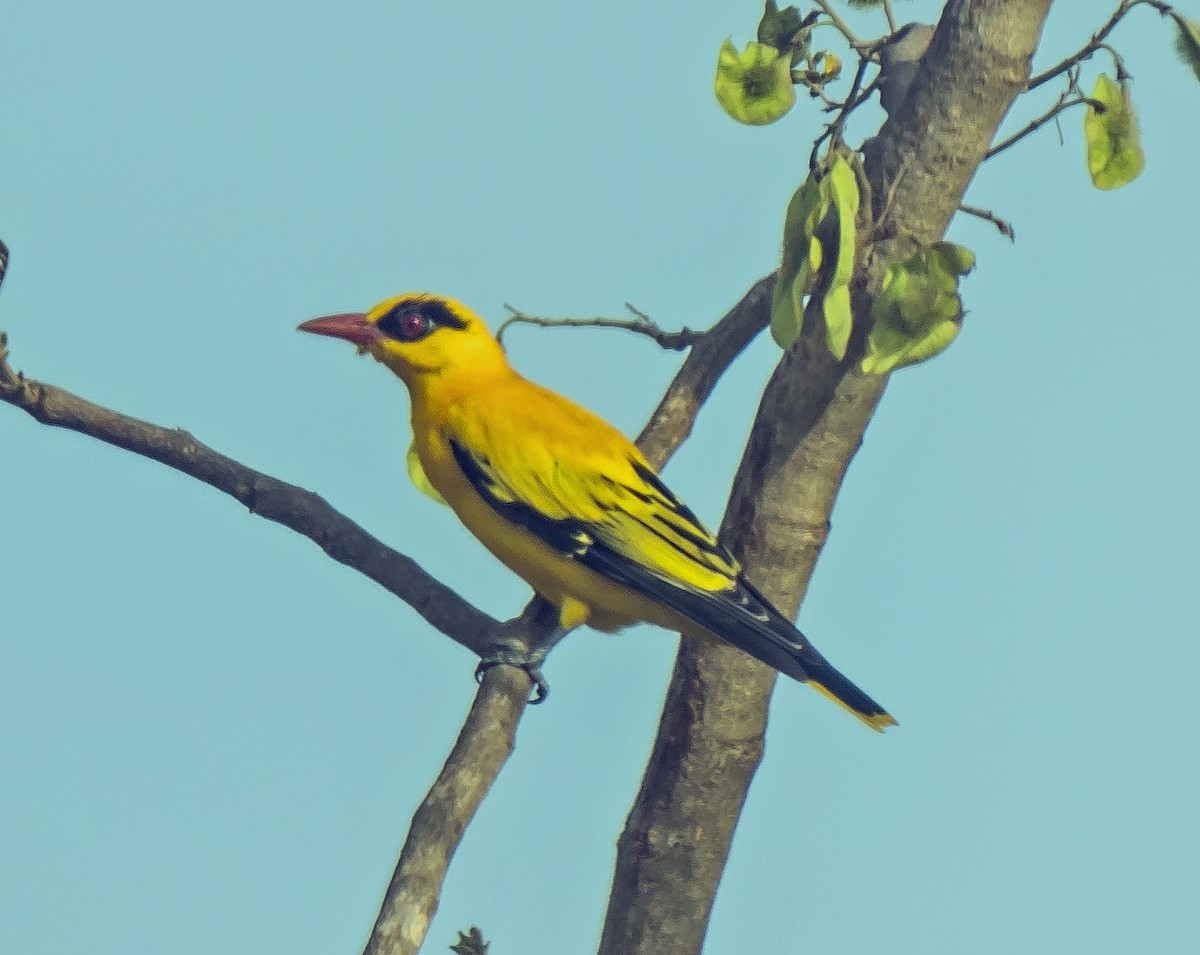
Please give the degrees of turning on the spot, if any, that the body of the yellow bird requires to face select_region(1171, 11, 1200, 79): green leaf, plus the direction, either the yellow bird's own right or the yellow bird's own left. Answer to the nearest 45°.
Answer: approximately 135° to the yellow bird's own left

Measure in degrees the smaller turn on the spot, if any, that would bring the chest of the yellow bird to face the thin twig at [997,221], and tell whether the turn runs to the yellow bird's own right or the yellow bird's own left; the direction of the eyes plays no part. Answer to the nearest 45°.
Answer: approximately 135° to the yellow bird's own left

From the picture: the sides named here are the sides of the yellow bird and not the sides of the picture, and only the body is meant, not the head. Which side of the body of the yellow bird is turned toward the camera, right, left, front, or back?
left

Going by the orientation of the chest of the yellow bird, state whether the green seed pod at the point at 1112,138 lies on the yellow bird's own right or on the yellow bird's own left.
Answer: on the yellow bird's own left

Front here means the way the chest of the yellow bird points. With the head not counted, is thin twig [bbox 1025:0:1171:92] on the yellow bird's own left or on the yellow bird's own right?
on the yellow bird's own left
